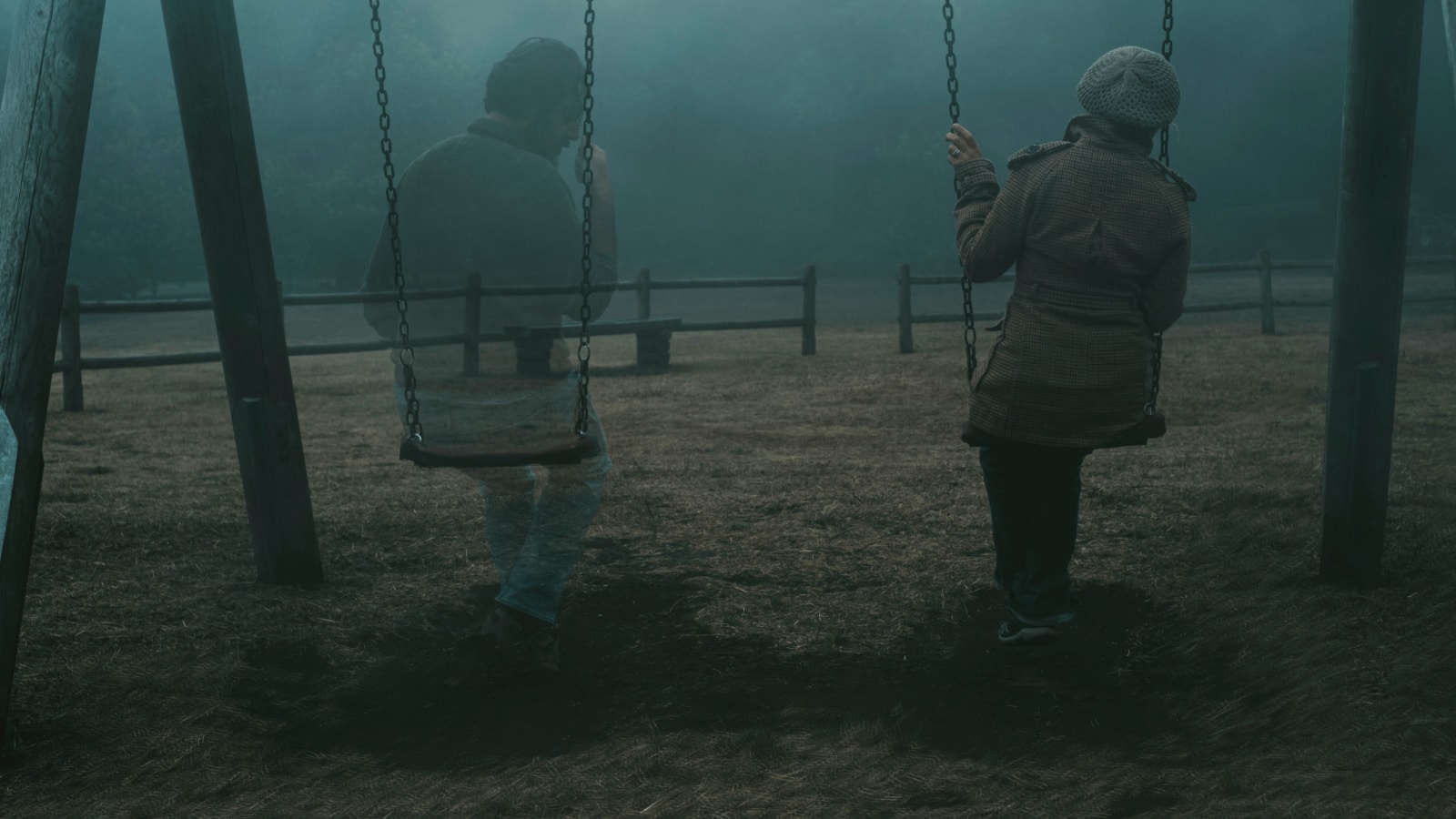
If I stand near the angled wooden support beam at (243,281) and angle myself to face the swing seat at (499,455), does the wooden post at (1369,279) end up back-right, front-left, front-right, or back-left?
front-left

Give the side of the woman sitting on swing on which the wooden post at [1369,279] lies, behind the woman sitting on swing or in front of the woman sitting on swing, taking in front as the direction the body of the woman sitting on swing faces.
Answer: in front

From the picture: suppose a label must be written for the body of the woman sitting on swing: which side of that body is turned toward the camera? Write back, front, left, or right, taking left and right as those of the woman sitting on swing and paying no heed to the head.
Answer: back

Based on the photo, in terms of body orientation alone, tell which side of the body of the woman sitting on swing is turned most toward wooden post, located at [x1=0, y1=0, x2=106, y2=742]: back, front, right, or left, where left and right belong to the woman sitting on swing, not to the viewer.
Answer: left

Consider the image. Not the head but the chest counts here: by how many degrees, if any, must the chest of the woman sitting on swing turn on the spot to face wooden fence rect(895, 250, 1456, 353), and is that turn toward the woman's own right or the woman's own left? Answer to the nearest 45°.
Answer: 0° — they already face it

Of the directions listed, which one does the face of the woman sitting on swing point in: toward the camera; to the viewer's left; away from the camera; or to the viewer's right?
away from the camera

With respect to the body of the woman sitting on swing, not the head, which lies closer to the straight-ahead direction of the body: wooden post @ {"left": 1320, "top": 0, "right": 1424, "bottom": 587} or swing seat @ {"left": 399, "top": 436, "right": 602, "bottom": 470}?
the wooden post

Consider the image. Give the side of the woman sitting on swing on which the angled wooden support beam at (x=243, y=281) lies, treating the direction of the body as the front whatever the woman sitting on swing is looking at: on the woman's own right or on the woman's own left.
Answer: on the woman's own left
